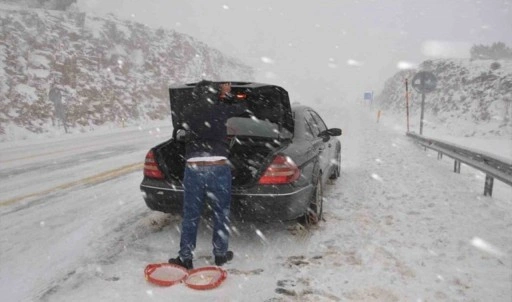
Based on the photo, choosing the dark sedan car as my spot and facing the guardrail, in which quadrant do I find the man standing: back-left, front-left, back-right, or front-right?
back-right

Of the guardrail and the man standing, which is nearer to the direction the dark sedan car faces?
the guardrail

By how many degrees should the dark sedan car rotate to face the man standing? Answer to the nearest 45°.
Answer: approximately 180°

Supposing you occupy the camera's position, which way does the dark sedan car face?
facing away from the viewer and to the right of the viewer

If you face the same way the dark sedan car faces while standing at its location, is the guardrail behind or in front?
in front
